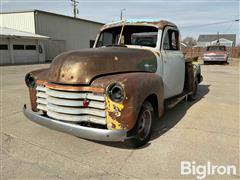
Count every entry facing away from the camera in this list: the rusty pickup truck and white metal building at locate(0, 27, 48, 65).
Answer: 0

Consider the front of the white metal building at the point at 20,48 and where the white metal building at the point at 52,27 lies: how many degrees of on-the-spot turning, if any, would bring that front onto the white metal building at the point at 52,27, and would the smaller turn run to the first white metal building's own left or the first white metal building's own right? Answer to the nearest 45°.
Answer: approximately 135° to the first white metal building's own left

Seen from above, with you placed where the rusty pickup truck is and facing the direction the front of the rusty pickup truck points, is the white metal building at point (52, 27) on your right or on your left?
on your right

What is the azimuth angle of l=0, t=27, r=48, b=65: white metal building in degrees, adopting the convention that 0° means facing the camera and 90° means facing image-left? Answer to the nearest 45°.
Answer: approximately 0°

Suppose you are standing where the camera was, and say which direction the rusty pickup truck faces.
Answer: facing the viewer and to the left of the viewer

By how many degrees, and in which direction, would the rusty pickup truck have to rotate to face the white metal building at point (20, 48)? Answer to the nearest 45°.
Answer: approximately 135° to its right

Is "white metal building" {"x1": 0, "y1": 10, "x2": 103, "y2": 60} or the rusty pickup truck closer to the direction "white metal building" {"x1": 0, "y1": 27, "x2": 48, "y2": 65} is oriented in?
the rusty pickup truck

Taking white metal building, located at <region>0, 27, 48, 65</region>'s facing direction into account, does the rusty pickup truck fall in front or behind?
in front
